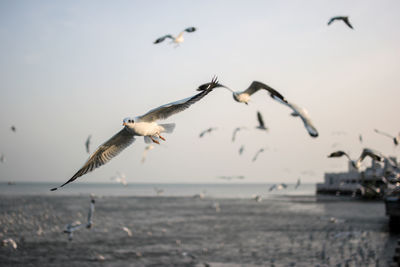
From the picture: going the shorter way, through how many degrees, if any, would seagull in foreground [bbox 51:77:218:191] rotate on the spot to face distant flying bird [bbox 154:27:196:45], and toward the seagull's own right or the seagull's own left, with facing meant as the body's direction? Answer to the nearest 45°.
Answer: approximately 135° to the seagull's own right

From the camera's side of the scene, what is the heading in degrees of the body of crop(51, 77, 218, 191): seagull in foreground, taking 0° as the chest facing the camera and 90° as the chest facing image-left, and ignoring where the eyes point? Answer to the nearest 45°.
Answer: approximately 45°

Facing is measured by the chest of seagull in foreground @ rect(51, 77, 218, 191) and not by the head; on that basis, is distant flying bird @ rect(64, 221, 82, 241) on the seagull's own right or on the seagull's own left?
on the seagull's own right

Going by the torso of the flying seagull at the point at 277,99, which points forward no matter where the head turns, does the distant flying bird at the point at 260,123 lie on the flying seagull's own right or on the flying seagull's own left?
on the flying seagull's own right

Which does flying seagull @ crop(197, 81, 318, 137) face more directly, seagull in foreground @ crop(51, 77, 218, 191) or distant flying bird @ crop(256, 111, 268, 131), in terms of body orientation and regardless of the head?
the seagull in foreground

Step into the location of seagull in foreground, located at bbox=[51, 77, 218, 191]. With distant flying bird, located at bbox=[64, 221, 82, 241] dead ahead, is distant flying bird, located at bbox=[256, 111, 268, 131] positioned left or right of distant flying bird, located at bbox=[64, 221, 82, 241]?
right

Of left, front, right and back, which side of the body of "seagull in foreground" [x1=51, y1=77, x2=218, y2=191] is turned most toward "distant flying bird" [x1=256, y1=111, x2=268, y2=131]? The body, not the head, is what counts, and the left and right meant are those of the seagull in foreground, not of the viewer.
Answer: back

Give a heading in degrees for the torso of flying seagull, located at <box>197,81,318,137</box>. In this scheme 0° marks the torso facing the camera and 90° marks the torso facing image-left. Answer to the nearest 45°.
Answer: approximately 45°

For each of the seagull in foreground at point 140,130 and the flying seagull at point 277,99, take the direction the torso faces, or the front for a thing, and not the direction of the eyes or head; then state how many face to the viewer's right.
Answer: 0
